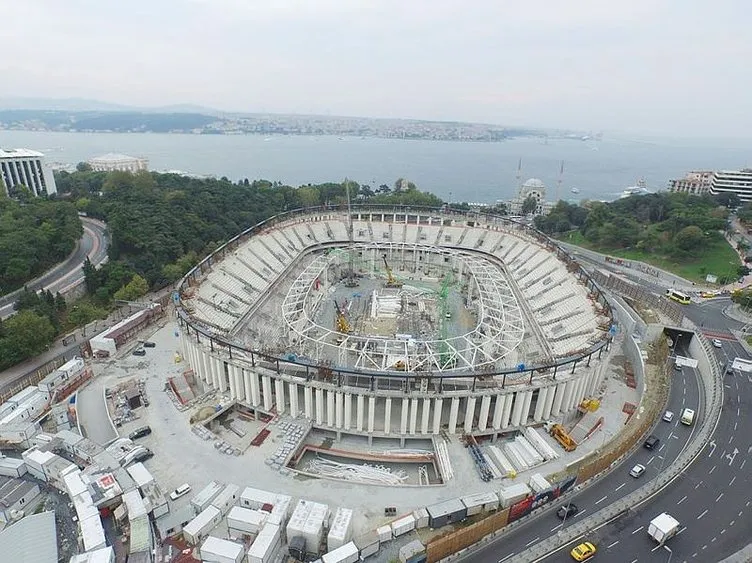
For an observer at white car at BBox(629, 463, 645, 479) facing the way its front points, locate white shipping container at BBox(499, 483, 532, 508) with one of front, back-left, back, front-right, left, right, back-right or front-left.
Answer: front

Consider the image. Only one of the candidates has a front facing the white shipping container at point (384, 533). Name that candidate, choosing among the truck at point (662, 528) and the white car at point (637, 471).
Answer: the white car

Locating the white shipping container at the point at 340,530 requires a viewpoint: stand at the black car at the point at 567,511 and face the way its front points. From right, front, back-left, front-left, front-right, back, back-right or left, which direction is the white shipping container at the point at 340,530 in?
front

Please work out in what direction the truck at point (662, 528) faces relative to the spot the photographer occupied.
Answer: facing away from the viewer and to the right of the viewer

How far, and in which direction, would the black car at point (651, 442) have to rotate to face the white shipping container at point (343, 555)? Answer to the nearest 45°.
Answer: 0° — it already faces it

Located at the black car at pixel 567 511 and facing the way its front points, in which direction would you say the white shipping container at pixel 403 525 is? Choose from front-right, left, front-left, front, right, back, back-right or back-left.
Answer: front

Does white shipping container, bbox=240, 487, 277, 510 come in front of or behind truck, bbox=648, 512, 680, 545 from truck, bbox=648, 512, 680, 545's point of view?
behind

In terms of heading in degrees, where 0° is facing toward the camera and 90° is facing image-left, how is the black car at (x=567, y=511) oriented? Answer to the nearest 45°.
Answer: approximately 45°

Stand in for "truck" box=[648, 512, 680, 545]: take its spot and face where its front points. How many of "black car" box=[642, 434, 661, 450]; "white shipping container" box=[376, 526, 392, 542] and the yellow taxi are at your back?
2

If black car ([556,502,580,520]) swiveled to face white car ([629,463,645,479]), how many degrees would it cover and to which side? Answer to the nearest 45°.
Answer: approximately 180°

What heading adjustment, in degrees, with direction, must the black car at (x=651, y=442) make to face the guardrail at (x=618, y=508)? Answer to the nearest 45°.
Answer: approximately 45° to its left

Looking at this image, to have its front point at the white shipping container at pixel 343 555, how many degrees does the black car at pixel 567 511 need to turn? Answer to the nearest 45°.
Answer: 0° — it already faces it
